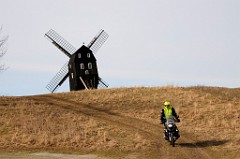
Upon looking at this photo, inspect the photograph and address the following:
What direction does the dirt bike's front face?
toward the camera
